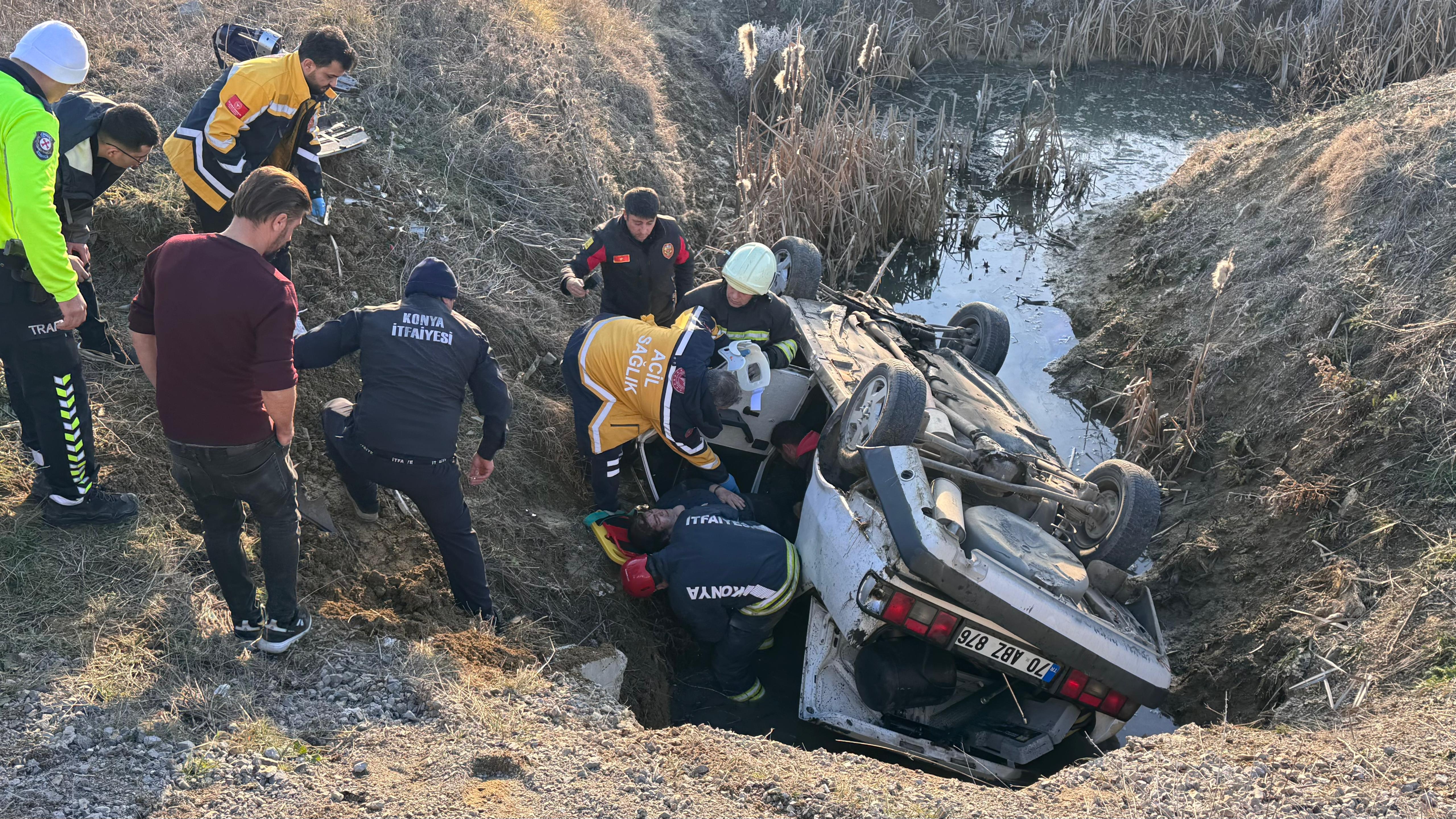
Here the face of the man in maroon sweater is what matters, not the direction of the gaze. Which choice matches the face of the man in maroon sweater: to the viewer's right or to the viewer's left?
to the viewer's right

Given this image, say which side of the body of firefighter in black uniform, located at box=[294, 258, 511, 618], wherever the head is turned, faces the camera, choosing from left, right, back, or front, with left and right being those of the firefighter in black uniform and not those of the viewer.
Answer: back

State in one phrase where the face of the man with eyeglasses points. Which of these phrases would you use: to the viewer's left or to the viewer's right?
to the viewer's right

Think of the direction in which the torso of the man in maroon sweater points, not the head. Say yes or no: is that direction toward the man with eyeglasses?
no

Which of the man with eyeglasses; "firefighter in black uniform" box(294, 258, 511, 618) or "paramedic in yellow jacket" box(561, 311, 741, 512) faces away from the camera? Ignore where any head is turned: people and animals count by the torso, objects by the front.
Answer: the firefighter in black uniform

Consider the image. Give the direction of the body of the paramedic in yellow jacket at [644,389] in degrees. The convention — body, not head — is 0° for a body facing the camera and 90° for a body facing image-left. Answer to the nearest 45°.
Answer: approximately 270°

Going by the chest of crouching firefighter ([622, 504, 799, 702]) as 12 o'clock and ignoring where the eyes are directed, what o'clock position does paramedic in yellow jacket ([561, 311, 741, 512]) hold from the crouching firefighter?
The paramedic in yellow jacket is roughly at 2 o'clock from the crouching firefighter.

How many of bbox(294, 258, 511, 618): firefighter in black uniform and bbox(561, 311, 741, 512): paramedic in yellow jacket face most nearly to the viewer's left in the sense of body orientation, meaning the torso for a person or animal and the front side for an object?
0

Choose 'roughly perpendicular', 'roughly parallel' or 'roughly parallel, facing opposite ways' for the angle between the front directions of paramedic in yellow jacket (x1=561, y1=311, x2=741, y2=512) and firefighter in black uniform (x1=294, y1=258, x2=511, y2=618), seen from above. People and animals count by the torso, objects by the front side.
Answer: roughly perpendicular

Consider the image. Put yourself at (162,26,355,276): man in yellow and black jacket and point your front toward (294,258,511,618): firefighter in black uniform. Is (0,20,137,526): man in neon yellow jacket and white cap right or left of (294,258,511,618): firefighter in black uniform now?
right

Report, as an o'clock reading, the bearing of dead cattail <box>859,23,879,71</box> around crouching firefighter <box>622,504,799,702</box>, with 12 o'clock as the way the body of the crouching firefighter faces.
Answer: The dead cattail is roughly at 3 o'clock from the crouching firefighter.

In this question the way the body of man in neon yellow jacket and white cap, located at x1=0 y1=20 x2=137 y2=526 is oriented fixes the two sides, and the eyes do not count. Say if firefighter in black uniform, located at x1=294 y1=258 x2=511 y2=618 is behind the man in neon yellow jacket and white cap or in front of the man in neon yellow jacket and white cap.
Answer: in front

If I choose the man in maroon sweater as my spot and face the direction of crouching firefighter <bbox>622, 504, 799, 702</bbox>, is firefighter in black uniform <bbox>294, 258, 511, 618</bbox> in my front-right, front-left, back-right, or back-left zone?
front-left

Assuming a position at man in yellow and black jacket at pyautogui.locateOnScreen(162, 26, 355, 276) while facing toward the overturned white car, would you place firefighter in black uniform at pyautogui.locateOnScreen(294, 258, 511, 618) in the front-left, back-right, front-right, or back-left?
front-right

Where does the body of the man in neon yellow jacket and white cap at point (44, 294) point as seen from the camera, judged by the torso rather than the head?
to the viewer's right

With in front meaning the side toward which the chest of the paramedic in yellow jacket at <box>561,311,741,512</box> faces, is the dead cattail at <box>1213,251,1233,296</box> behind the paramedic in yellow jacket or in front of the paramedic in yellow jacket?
in front
